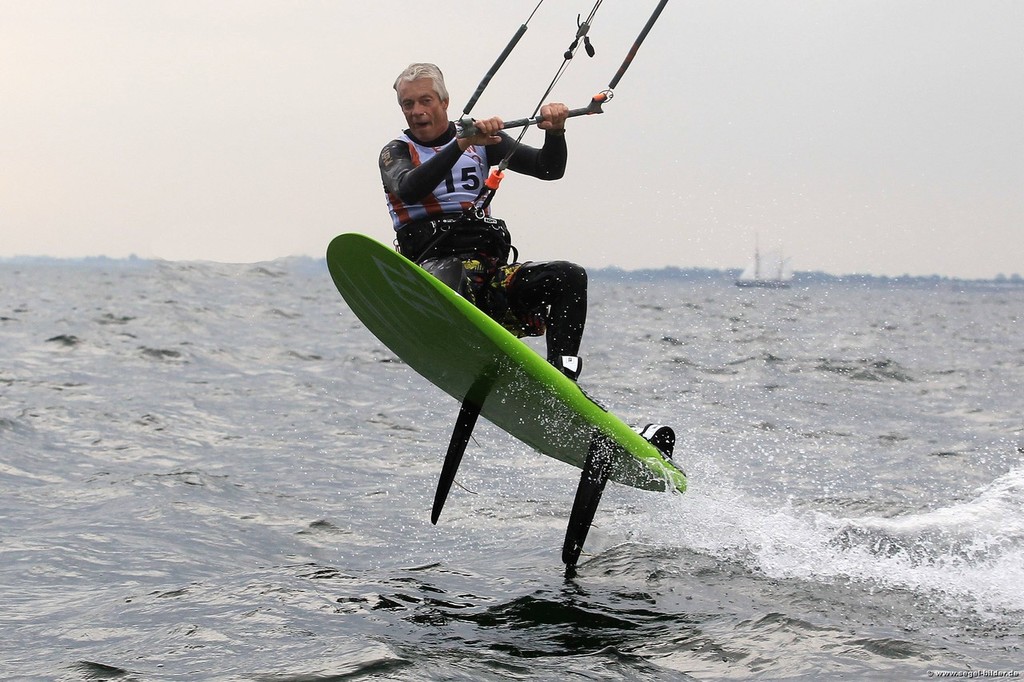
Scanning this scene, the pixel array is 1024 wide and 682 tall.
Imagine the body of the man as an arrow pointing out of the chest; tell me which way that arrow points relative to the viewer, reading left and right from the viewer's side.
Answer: facing the viewer and to the right of the viewer
